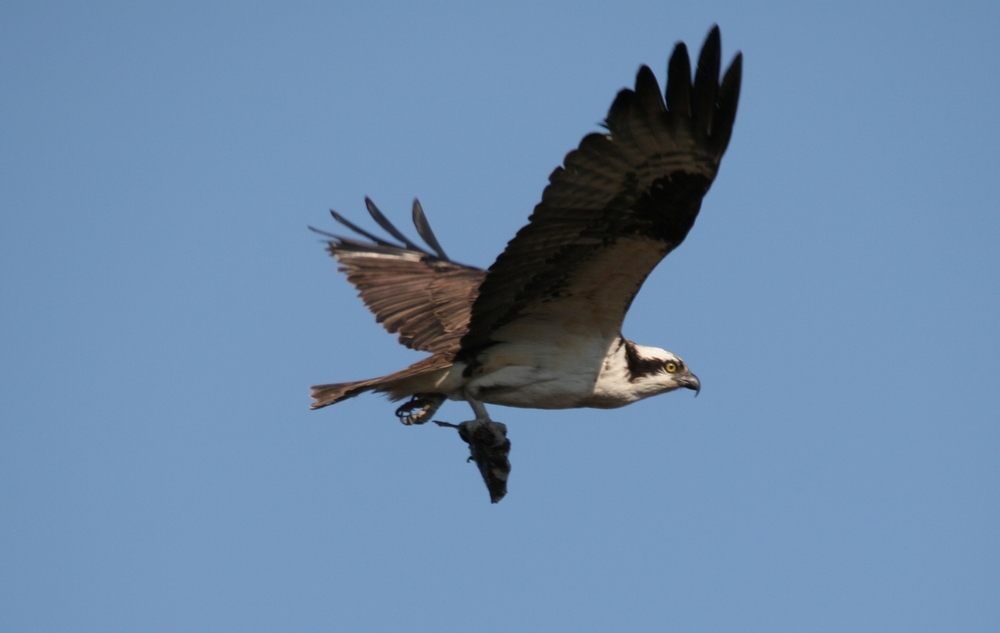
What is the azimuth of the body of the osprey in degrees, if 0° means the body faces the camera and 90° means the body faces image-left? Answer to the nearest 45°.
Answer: approximately 270°
